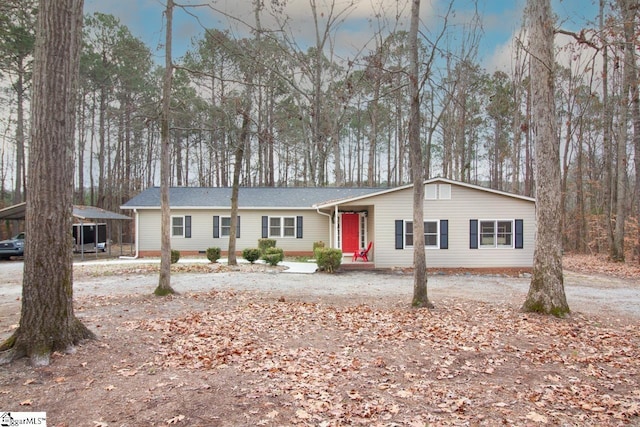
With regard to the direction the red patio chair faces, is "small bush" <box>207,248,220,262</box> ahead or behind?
ahead

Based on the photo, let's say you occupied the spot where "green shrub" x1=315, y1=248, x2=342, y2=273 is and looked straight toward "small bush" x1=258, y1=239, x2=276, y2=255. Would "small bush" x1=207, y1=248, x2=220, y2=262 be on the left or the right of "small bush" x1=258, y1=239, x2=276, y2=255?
left

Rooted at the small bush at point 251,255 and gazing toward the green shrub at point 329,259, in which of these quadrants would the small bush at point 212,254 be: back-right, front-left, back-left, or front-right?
back-right

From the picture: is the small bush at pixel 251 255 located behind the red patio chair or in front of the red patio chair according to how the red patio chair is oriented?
in front

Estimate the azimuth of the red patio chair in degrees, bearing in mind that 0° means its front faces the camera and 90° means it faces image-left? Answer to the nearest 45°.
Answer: approximately 90°
